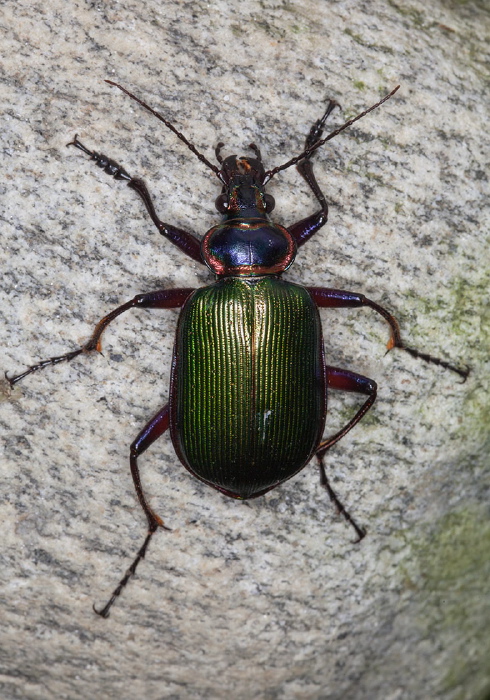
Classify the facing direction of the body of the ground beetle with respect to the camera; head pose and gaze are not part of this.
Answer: away from the camera
